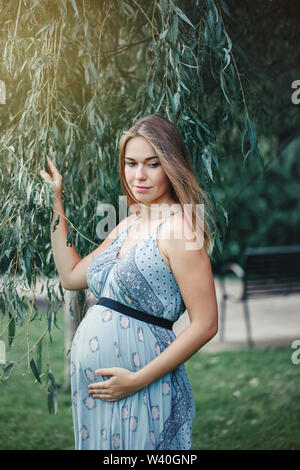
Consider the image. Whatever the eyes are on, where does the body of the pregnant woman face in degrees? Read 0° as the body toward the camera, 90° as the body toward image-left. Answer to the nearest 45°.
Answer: approximately 45°
